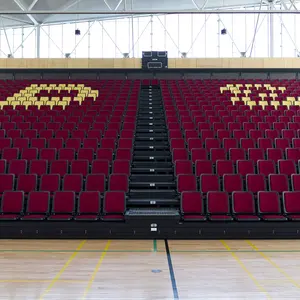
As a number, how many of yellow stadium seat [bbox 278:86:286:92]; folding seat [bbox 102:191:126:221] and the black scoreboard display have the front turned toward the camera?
3

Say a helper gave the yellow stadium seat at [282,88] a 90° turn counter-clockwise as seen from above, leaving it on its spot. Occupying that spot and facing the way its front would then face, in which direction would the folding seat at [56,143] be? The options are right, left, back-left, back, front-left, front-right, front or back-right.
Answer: back-right

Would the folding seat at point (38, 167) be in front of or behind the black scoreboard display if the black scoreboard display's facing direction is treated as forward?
in front

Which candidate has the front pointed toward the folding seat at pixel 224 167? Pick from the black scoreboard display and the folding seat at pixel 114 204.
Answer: the black scoreboard display

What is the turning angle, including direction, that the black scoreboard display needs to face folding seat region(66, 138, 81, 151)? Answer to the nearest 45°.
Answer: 0° — it already faces it

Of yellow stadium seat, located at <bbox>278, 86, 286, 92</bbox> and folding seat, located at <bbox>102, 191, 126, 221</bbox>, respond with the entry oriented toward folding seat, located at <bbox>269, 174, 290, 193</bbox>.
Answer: the yellow stadium seat

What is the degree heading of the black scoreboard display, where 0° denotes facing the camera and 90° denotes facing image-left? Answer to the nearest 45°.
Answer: approximately 0°

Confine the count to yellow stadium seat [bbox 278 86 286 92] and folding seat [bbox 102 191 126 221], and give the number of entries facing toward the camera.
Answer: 2

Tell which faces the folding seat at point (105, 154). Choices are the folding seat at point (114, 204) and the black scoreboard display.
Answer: the black scoreboard display

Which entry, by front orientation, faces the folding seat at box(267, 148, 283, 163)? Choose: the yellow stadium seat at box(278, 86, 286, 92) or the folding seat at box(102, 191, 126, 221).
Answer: the yellow stadium seat

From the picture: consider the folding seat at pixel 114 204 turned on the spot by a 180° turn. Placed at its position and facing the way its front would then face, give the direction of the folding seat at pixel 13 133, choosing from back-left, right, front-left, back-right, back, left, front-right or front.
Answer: front-left

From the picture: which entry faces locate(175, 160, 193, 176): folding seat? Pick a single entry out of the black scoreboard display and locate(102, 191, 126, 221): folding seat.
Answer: the black scoreboard display

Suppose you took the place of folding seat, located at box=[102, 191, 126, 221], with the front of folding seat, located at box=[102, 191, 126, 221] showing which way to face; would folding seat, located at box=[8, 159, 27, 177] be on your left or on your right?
on your right

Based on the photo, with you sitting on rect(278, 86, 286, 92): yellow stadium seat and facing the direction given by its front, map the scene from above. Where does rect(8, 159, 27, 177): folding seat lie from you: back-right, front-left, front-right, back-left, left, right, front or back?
front-right
